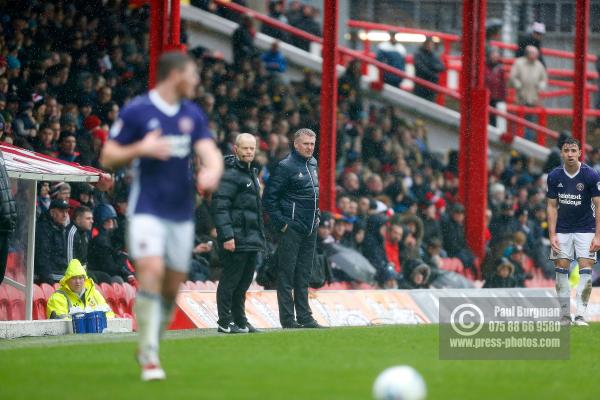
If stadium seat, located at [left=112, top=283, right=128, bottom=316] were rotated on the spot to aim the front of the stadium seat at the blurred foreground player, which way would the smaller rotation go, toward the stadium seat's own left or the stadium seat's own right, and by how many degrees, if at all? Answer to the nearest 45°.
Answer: approximately 45° to the stadium seat's own right

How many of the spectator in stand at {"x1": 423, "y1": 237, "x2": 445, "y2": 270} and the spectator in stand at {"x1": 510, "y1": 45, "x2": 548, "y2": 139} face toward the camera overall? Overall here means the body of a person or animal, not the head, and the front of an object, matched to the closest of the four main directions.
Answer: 2

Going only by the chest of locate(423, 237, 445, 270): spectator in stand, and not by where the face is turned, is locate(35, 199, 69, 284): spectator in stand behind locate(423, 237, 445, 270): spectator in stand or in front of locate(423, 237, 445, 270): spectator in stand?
in front

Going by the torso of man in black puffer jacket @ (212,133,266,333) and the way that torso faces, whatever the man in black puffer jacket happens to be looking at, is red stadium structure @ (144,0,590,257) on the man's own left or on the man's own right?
on the man's own left

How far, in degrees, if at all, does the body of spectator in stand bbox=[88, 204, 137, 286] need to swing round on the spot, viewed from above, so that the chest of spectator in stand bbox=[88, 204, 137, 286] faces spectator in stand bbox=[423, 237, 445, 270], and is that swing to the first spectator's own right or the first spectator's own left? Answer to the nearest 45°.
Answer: approximately 90° to the first spectator's own left

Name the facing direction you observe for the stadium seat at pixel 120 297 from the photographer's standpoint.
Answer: facing the viewer and to the right of the viewer

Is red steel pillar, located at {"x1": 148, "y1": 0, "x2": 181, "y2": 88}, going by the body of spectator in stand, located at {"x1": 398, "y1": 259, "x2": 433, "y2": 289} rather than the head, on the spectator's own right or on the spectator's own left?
on the spectator's own right

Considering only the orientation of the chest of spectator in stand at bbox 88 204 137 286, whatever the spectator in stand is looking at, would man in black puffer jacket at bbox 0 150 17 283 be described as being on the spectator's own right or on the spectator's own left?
on the spectator's own right

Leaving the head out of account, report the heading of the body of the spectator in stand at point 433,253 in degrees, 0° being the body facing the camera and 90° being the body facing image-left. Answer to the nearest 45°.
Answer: approximately 0°
